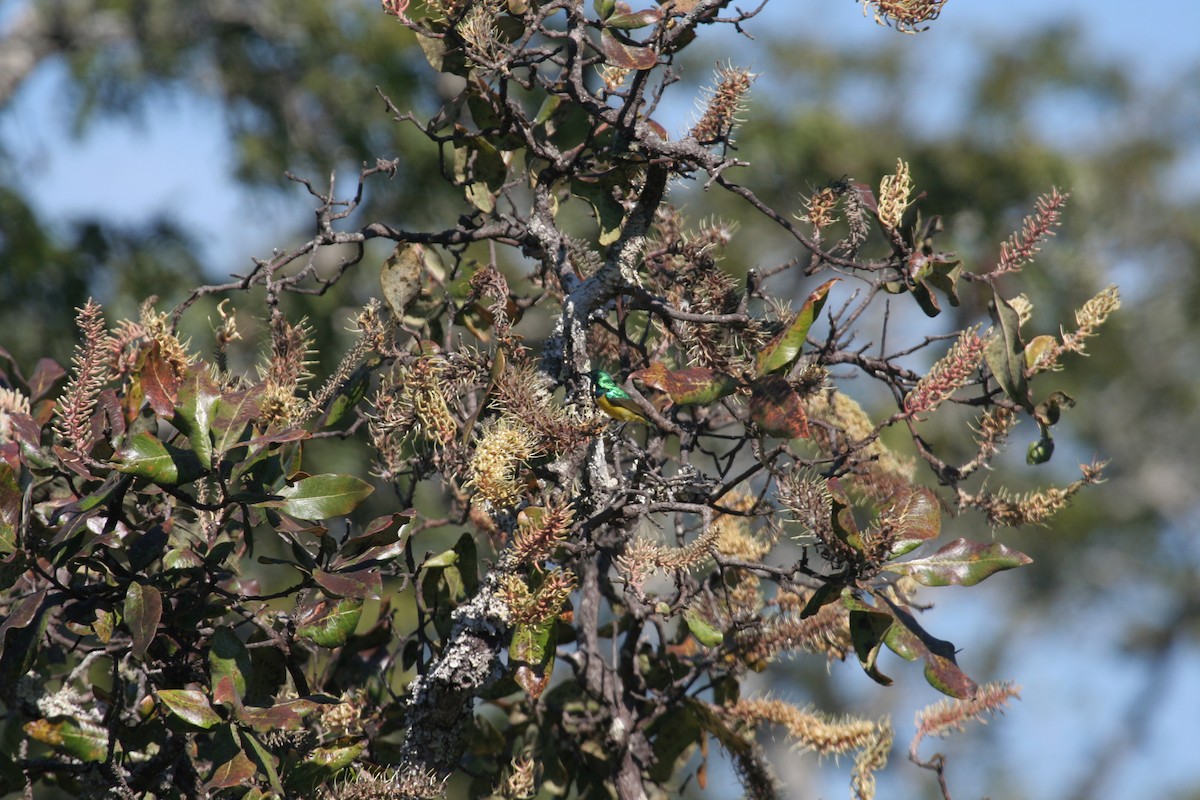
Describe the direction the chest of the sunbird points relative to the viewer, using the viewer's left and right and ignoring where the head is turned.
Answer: facing to the left of the viewer
